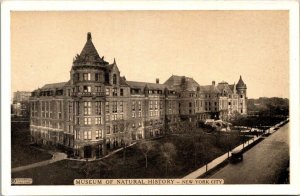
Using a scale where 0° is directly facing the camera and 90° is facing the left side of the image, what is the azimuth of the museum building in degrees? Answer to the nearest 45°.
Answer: approximately 315°
